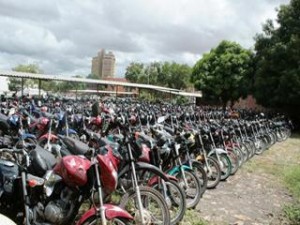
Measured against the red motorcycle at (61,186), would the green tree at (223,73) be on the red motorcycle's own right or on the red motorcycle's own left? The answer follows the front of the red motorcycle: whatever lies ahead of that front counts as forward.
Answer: on the red motorcycle's own left

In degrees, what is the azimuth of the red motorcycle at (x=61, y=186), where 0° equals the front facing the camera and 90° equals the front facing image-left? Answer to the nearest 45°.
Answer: approximately 270°
